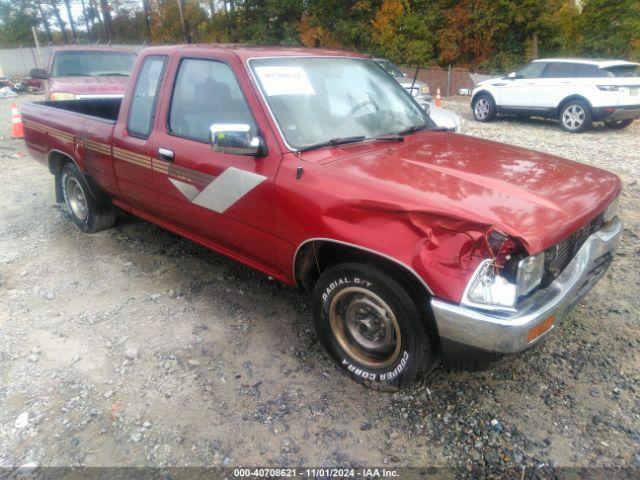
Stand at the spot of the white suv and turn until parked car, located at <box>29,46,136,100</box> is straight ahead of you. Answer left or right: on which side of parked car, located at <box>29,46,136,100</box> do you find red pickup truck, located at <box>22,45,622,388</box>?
left

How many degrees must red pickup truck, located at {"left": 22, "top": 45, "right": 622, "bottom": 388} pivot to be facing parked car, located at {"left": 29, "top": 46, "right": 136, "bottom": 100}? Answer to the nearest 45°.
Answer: approximately 180°

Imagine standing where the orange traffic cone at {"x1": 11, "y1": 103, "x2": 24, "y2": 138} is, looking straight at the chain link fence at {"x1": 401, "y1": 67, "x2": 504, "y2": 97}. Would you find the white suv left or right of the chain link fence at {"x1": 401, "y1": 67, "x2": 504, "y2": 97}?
right

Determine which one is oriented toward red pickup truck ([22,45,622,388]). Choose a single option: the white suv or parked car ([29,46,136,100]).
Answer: the parked car

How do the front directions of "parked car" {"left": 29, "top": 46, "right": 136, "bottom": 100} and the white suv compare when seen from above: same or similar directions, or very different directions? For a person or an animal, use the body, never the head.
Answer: very different directions

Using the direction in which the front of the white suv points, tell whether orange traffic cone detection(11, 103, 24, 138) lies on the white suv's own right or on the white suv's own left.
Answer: on the white suv's own left

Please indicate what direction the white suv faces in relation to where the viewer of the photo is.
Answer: facing away from the viewer and to the left of the viewer

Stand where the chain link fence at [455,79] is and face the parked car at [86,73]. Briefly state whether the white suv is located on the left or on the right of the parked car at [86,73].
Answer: left

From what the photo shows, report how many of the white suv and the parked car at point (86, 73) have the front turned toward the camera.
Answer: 1

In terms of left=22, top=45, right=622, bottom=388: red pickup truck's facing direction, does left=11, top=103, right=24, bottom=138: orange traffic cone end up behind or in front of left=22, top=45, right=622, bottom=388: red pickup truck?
behind

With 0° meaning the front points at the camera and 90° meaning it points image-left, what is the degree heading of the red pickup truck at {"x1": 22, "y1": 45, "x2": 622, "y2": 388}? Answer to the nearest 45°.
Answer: approximately 315°

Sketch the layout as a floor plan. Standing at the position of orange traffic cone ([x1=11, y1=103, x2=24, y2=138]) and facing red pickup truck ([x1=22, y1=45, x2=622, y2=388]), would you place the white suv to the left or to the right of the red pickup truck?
left
